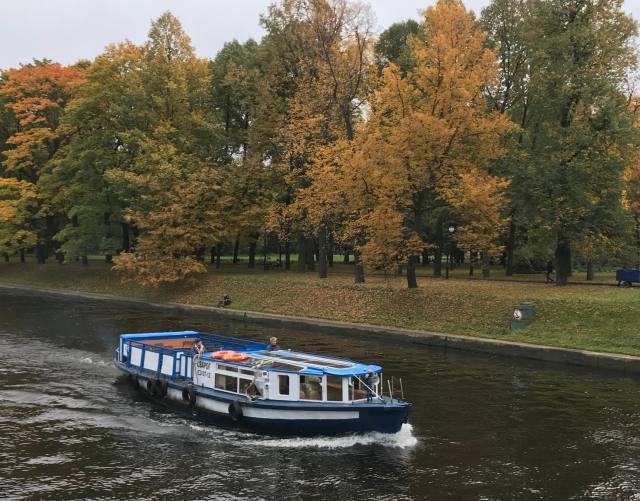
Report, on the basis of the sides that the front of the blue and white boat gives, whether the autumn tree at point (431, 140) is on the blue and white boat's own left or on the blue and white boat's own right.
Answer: on the blue and white boat's own left

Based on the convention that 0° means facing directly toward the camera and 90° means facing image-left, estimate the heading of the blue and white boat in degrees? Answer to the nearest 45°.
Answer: approximately 315°

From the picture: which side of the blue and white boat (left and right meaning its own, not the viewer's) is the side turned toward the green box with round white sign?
left
